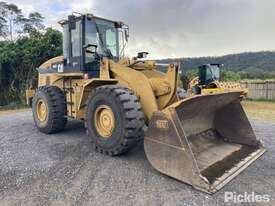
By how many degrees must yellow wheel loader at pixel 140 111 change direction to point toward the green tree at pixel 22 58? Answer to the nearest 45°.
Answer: approximately 180°

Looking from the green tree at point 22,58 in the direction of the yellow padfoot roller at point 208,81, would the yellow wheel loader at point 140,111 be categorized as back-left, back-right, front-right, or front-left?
front-right

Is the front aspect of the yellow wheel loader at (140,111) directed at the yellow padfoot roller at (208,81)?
no

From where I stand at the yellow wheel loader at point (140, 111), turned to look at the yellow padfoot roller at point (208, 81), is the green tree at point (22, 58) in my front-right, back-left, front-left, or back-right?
front-left

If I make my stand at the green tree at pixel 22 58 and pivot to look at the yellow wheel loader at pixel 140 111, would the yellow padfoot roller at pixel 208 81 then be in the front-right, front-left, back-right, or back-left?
front-left

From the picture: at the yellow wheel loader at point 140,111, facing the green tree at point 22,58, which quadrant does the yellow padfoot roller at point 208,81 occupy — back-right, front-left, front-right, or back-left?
front-right

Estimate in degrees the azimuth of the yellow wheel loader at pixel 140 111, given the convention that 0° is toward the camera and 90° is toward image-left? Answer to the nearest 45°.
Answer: approximately 315°
